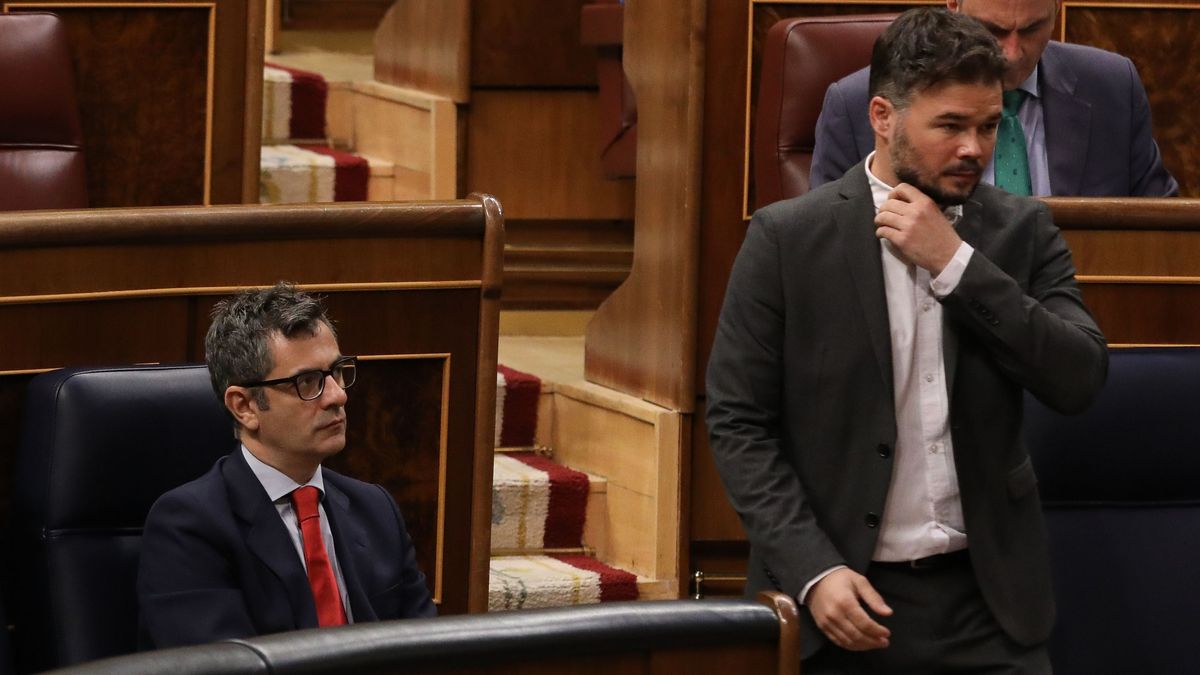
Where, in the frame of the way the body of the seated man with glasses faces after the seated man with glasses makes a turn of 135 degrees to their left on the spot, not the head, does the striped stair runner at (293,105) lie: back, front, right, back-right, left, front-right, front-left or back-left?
front

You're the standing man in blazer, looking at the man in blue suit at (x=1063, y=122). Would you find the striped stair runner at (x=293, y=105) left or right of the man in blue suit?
left

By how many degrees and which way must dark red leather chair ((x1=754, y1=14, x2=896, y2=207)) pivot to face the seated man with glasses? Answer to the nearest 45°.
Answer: approximately 90° to its right

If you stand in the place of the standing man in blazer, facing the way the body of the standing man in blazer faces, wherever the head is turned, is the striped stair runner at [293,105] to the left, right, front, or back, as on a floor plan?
back

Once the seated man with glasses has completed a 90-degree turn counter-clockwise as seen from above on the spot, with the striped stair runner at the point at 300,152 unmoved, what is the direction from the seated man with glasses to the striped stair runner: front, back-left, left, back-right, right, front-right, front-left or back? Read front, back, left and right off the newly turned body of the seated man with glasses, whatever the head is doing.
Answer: front-left

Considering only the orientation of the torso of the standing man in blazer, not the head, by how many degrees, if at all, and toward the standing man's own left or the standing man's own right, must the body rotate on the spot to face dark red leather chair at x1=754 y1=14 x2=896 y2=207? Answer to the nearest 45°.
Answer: approximately 135° to the standing man's own left

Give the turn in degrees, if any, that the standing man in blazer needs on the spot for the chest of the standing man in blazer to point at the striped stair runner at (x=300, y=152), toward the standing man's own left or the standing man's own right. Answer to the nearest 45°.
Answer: approximately 180°
